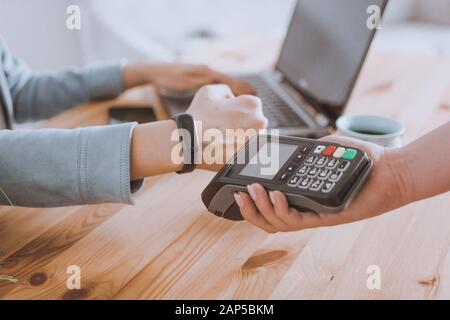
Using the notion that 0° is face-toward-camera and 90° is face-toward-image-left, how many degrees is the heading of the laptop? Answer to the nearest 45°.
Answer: approximately 45°
